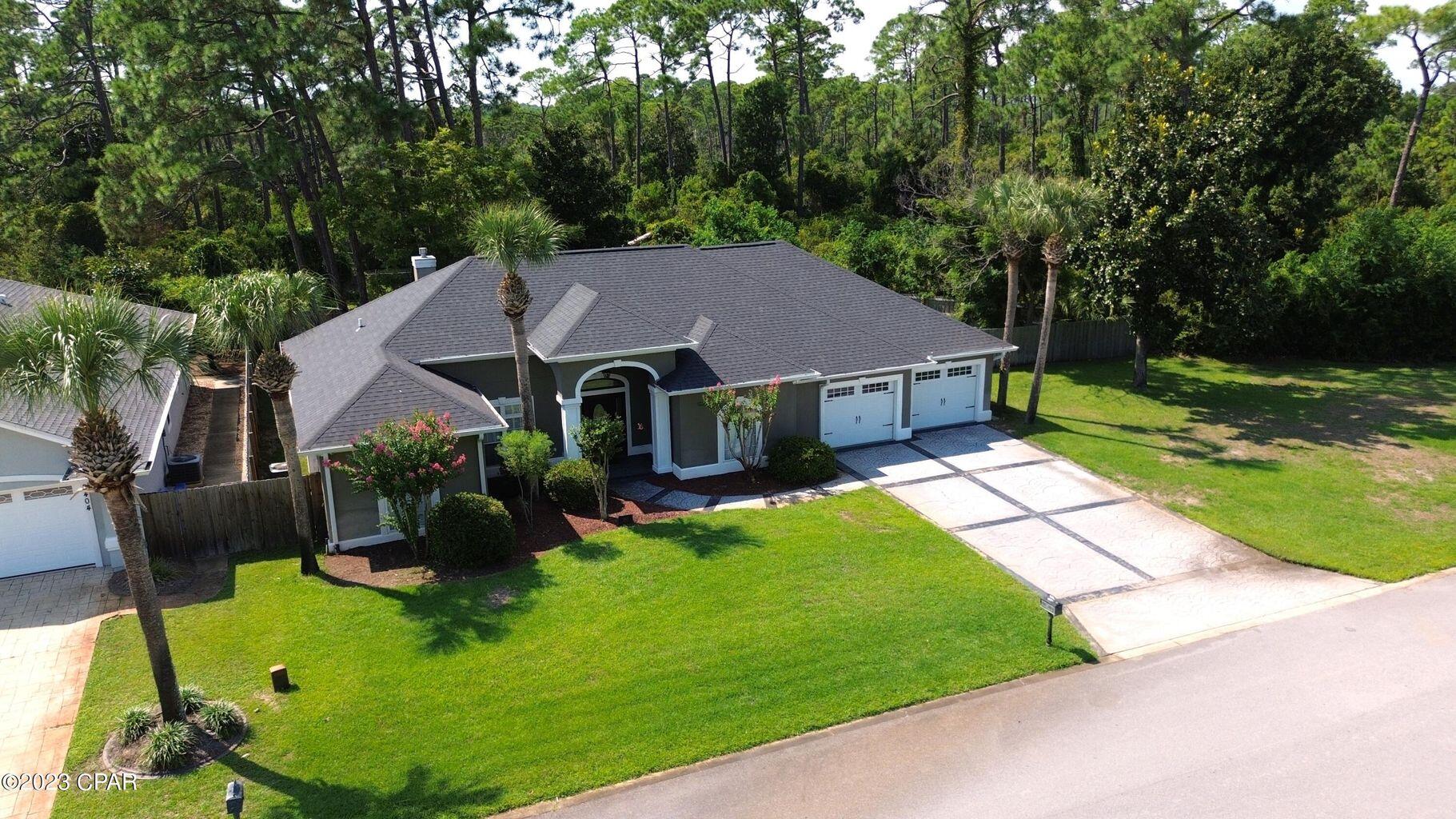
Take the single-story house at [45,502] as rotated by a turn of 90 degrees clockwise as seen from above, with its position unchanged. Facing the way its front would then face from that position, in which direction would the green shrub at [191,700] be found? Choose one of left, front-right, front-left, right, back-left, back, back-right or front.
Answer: left

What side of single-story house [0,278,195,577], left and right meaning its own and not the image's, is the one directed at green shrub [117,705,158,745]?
front

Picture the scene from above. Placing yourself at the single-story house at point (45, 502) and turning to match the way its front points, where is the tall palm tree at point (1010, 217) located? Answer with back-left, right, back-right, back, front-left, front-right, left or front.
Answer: left

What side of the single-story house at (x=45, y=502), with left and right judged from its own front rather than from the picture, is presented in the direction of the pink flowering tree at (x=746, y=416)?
left

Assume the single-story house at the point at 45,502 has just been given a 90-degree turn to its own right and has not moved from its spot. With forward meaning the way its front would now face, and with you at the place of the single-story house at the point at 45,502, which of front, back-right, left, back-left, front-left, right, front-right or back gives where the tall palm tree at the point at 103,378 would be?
left

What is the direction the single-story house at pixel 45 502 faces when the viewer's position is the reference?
facing the viewer

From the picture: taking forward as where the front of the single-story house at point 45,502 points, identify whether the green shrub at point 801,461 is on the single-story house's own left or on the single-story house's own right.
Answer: on the single-story house's own left

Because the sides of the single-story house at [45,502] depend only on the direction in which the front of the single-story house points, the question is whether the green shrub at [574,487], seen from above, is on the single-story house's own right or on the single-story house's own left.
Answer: on the single-story house's own left

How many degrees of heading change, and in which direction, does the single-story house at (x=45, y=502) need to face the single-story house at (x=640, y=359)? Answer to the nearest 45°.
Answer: approximately 90° to its left

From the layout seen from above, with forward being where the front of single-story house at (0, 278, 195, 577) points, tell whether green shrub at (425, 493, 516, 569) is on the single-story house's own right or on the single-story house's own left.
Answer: on the single-story house's own left
